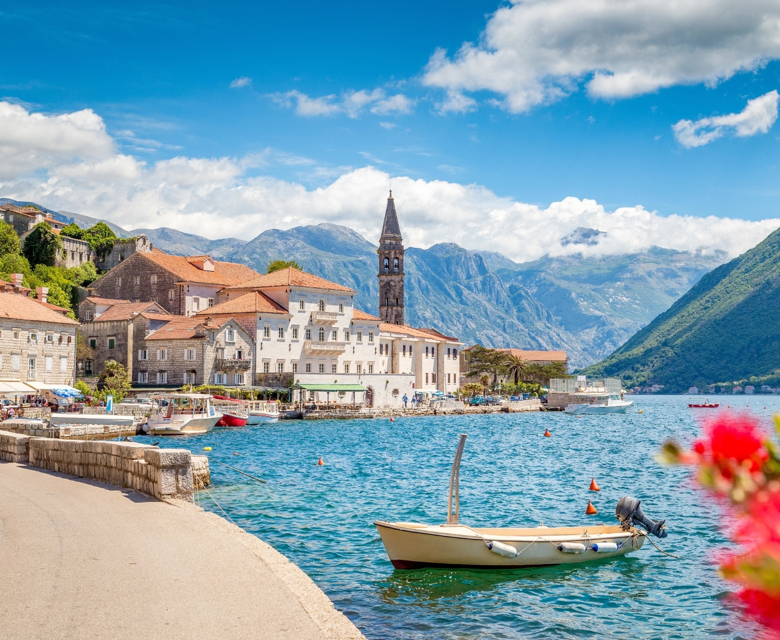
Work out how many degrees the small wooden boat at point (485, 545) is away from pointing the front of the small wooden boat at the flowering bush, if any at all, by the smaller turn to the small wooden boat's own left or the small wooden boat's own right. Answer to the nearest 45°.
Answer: approximately 90° to the small wooden boat's own left

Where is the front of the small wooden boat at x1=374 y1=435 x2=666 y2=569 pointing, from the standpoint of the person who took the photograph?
facing to the left of the viewer
